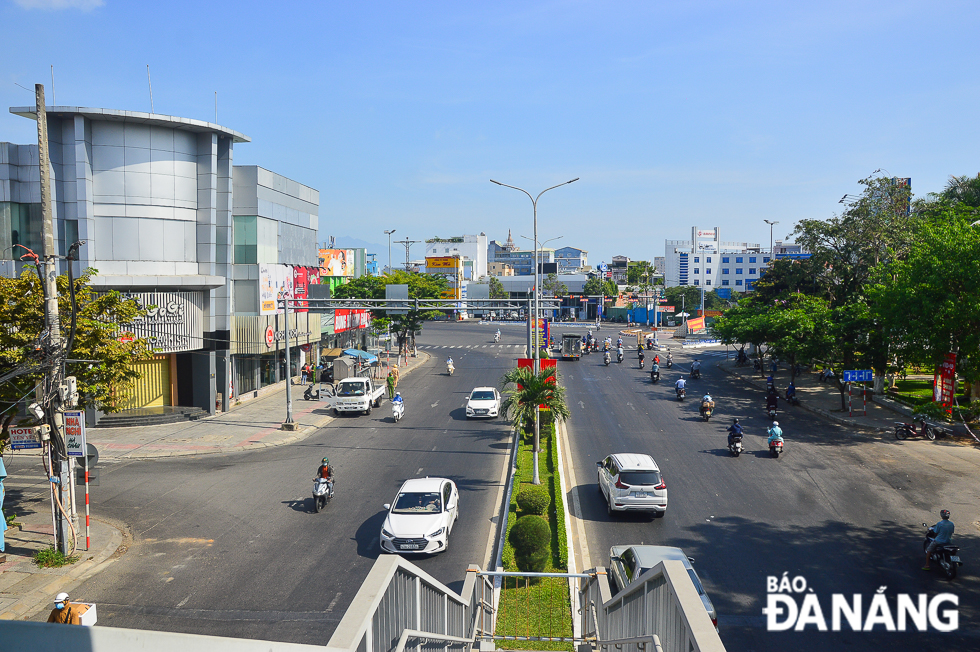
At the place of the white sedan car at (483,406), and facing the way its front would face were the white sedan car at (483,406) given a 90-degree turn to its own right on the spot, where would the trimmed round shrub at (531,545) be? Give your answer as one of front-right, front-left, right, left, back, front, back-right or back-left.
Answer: left

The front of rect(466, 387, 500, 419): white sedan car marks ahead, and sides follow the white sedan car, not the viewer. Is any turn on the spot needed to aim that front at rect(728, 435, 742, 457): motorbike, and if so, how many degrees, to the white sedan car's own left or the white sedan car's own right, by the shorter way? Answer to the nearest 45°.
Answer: approximately 45° to the white sedan car's own left

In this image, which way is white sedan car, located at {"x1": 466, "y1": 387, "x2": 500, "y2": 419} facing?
toward the camera

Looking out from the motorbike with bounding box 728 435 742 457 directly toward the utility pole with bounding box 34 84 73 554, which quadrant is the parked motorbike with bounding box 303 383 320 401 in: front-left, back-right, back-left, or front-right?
front-right

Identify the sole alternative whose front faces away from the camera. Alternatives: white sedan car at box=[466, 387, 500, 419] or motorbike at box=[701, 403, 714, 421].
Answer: the motorbike

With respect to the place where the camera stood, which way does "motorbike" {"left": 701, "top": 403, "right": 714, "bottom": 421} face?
facing away from the viewer

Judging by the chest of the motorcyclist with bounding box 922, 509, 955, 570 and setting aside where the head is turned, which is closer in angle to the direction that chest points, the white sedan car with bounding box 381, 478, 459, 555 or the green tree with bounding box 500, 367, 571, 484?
the green tree

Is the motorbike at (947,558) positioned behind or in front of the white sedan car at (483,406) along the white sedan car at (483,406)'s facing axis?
in front

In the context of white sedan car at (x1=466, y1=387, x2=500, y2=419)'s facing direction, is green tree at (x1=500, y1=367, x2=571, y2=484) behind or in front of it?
in front

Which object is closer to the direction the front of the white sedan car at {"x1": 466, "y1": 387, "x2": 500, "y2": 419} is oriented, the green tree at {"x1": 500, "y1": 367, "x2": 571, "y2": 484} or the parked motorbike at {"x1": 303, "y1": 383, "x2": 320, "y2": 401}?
the green tree

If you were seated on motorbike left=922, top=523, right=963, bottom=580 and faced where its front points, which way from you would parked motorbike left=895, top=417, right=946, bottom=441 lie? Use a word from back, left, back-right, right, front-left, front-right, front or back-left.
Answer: front-right

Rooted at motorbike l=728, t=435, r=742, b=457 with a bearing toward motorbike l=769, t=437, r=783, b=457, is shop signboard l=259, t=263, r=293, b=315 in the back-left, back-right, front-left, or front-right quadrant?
back-left

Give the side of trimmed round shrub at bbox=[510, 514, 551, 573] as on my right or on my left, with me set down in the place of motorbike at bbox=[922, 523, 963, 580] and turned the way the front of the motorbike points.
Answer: on my left

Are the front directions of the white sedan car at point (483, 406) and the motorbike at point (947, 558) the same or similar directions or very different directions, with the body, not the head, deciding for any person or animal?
very different directions

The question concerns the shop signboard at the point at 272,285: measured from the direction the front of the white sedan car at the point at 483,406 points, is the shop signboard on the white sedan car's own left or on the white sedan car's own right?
on the white sedan car's own right

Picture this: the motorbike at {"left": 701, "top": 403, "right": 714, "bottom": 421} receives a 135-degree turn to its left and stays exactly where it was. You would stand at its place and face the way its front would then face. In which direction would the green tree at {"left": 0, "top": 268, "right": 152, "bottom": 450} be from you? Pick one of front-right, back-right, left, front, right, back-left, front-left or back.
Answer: front

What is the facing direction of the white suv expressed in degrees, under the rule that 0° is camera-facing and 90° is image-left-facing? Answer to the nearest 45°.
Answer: approximately 135°

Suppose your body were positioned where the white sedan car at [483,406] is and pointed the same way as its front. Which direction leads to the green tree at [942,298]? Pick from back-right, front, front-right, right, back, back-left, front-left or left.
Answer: front-left

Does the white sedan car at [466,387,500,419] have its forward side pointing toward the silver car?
yes

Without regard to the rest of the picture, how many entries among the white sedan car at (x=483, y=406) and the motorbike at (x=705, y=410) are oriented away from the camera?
1
